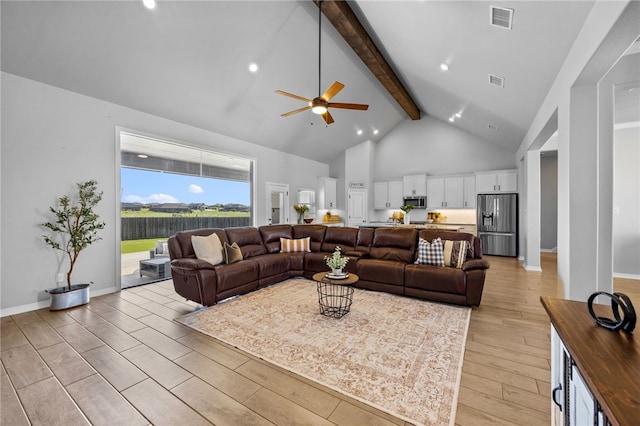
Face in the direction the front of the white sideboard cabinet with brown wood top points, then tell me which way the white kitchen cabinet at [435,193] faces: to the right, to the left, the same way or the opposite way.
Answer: to the left

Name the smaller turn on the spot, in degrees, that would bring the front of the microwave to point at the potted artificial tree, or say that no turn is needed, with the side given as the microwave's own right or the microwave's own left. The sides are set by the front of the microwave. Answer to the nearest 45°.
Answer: approximately 45° to the microwave's own right

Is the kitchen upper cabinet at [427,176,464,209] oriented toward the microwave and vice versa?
no

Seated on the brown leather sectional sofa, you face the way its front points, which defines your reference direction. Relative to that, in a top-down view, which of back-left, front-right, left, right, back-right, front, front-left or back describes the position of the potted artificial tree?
right

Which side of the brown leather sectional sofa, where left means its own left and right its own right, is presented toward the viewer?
front

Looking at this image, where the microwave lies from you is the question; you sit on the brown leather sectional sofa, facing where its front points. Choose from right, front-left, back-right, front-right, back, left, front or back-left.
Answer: back-left

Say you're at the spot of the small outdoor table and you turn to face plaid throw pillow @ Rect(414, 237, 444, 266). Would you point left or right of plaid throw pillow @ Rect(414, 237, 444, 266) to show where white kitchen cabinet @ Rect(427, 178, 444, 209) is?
left

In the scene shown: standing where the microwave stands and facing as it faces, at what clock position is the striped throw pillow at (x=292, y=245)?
The striped throw pillow is roughly at 1 o'clock from the microwave.

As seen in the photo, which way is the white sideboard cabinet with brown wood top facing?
to the viewer's left

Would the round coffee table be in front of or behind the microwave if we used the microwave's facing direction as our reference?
in front

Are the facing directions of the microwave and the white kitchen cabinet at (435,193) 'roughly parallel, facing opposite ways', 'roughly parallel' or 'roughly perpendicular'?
roughly parallel

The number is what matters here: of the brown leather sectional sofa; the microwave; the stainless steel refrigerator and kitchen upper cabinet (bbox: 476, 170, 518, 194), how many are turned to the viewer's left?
0

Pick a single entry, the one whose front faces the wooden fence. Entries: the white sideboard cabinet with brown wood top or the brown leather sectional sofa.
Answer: the white sideboard cabinet with brown wood top

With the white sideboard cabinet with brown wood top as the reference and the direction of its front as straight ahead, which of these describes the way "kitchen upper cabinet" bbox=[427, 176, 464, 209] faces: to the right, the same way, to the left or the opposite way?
to the left

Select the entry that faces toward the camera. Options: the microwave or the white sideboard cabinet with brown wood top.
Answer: the microwave

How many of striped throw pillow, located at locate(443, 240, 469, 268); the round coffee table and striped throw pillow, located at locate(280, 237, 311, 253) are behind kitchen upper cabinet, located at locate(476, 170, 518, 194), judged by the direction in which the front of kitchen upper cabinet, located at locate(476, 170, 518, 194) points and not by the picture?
0

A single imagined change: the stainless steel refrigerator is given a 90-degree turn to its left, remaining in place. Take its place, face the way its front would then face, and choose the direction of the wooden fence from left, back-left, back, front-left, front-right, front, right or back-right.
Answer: back-right

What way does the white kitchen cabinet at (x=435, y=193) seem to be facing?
toward the camera

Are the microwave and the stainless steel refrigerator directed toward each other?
no

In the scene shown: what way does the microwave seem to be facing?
toward the camera
